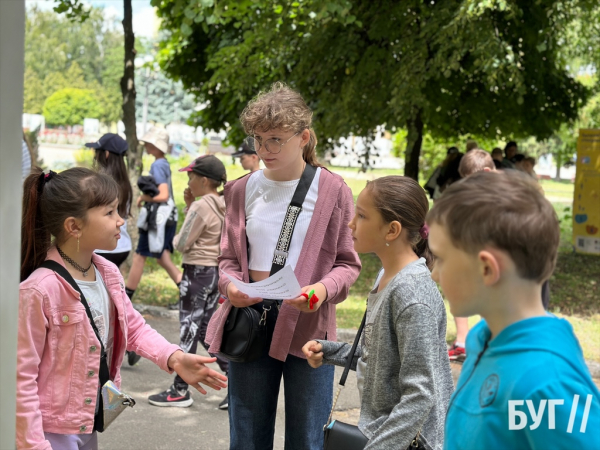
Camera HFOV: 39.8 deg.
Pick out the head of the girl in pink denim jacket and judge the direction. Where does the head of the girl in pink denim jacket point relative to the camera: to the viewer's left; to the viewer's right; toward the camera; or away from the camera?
to the viewer's right

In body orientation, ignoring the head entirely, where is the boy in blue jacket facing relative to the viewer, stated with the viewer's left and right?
facing to the left of the viewer

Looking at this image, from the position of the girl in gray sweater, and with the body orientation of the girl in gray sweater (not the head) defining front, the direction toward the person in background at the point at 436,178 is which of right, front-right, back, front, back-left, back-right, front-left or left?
right

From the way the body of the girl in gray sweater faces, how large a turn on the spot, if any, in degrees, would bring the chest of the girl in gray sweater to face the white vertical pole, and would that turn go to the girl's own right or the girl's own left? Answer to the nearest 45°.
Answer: approximately 45° to the girl's own left

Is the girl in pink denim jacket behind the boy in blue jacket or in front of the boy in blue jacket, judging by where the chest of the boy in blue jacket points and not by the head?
in front

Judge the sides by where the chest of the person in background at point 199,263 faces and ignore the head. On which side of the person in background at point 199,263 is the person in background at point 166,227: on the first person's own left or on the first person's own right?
on the first person's own right

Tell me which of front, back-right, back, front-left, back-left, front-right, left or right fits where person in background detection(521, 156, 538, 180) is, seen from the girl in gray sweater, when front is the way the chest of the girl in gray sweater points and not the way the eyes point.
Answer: right

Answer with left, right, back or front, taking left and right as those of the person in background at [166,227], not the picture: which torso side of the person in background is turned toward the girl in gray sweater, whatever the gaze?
left

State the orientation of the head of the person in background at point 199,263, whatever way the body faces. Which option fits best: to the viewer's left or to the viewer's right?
to the viewer's left

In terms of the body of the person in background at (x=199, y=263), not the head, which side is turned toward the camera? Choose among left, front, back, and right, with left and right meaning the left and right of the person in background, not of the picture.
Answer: left

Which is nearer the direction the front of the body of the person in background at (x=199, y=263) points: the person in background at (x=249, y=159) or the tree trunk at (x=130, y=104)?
the tree trunk

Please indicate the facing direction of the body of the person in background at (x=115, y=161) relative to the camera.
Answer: to the viewer's left

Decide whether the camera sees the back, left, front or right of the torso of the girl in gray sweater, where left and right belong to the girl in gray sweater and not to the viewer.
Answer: left

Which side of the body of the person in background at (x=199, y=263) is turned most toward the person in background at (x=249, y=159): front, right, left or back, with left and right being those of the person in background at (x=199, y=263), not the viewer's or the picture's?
right
